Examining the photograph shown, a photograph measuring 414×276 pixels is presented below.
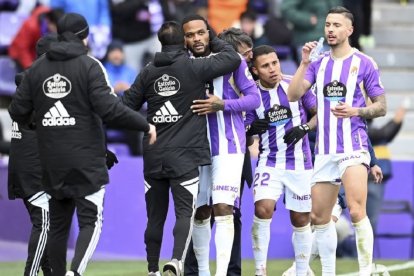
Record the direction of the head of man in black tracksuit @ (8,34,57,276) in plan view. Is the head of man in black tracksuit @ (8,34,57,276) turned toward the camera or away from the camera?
away from the camera

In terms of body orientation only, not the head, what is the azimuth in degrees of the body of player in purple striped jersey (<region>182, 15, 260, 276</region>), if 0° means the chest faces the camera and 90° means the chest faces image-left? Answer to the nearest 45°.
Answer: approximately 45°

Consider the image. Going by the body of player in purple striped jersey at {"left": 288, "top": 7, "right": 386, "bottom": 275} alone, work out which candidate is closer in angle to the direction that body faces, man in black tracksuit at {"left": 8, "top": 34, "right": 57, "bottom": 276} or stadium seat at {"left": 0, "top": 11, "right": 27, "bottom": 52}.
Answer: the man in black tracksuit

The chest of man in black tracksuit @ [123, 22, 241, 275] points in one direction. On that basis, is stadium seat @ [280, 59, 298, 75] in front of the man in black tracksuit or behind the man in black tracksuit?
in front

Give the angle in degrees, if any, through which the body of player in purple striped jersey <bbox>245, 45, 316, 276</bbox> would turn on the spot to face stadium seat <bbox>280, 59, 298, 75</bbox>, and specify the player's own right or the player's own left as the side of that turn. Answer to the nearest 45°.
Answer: approximately 180°

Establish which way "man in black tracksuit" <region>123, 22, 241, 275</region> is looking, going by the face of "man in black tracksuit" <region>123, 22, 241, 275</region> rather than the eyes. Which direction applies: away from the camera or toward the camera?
away from the camera
